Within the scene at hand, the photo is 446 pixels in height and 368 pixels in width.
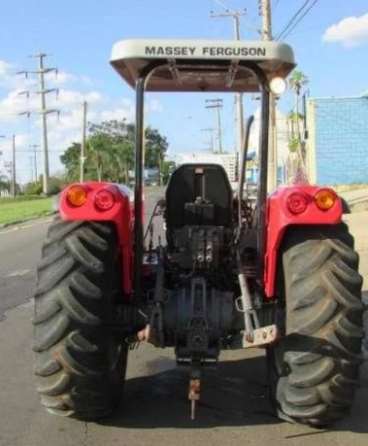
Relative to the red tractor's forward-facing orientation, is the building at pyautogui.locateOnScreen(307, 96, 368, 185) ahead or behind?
ahead

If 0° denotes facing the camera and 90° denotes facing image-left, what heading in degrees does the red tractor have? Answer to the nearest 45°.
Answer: approximately 180°
